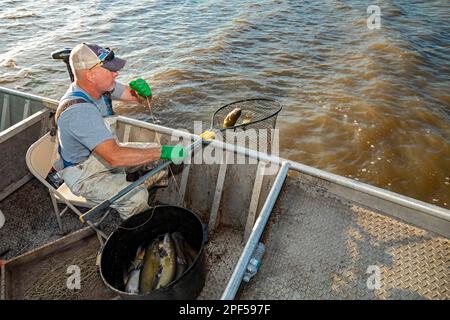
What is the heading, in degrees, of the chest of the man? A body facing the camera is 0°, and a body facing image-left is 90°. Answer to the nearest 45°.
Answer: approximately 270°

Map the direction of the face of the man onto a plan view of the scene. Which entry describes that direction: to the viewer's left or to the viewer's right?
to the viewer's right
